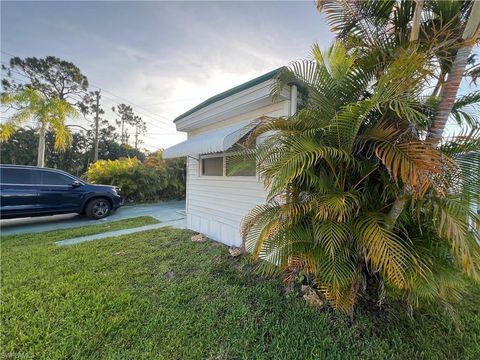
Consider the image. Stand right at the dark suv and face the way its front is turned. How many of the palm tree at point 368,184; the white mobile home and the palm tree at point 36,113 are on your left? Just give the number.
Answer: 1

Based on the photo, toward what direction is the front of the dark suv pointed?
to the viewer's right

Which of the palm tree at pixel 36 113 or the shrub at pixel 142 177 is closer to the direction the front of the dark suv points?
the shrub

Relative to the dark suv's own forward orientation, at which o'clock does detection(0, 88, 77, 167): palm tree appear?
The palm tree is roughly at 9 o'clock from the dark suv.

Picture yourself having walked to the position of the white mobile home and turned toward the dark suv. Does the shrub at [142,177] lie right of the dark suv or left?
right

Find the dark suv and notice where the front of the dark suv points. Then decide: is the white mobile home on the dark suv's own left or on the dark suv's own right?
on the dark suv's own right

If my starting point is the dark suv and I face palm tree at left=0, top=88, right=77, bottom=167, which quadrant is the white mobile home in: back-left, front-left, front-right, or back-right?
back-right

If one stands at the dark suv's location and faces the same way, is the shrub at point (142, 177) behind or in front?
in front

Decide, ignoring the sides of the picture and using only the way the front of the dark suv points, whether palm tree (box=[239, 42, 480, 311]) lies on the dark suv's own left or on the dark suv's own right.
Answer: on the dark suv's own right
